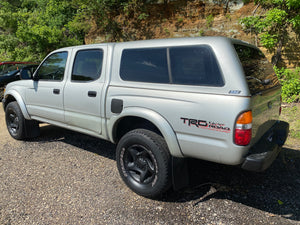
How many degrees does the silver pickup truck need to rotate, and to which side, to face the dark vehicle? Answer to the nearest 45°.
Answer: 0° — it already faces it

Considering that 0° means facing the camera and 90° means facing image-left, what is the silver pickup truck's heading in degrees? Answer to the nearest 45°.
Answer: approximately 135°
